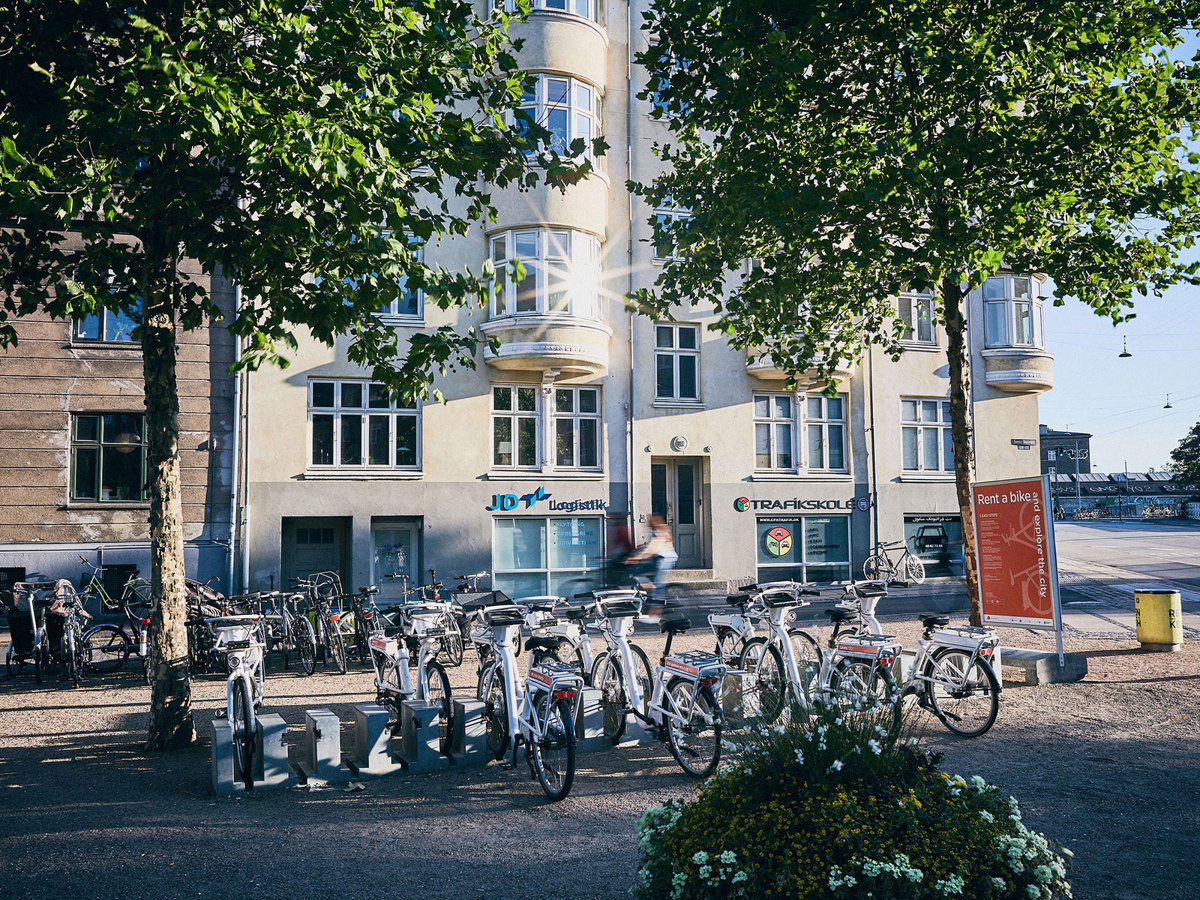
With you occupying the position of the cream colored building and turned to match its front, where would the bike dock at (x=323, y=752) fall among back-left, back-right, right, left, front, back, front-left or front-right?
front

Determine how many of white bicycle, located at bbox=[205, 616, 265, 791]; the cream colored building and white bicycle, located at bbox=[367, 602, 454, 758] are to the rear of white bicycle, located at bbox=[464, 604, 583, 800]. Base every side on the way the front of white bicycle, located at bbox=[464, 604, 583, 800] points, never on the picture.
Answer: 0

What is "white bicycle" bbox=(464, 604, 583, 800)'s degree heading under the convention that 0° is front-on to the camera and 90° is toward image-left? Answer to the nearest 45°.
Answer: approximately 135°

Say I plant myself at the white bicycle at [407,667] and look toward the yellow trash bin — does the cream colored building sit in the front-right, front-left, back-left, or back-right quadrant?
front-left

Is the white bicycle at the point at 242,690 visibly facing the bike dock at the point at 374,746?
no

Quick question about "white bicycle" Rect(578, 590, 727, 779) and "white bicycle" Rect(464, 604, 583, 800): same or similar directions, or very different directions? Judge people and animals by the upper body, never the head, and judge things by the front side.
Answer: same or similar directions

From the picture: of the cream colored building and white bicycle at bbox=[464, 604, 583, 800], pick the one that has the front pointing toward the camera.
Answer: the cream colored building

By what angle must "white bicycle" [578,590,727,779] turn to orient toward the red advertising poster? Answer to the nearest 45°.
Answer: approximately 90° to its right

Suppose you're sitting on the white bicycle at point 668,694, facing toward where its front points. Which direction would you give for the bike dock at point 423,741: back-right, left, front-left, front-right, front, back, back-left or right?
front-left

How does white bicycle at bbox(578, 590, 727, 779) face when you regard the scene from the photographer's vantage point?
facing away from the viewer and to the left of the viewer

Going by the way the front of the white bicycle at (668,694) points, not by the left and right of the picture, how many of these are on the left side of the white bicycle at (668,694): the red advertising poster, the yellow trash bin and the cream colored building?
0

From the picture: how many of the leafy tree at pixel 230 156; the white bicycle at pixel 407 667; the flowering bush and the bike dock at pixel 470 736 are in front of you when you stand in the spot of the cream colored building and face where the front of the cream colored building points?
4

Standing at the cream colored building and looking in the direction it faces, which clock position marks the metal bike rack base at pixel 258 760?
The metal bike rack base is roughly at 12 o'clock from the cream colored building.

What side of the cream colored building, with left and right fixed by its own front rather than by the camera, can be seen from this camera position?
front

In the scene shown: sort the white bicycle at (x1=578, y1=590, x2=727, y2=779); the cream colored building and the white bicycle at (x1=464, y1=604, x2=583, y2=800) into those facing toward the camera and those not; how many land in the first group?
1
